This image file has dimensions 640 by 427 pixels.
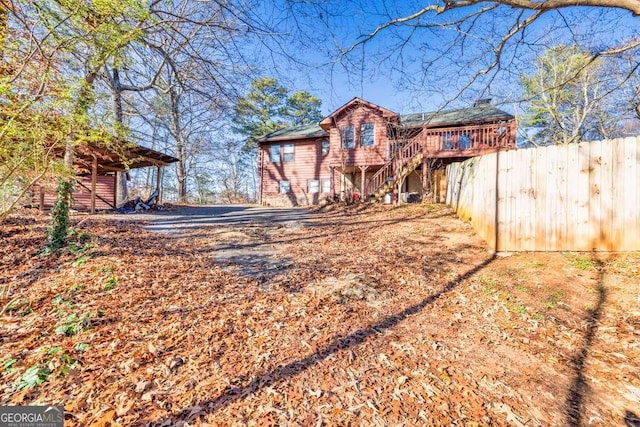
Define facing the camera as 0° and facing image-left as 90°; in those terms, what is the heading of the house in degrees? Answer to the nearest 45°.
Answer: approximately 0°

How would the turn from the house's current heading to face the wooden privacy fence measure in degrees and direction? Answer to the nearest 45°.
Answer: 0° — it already faces it
